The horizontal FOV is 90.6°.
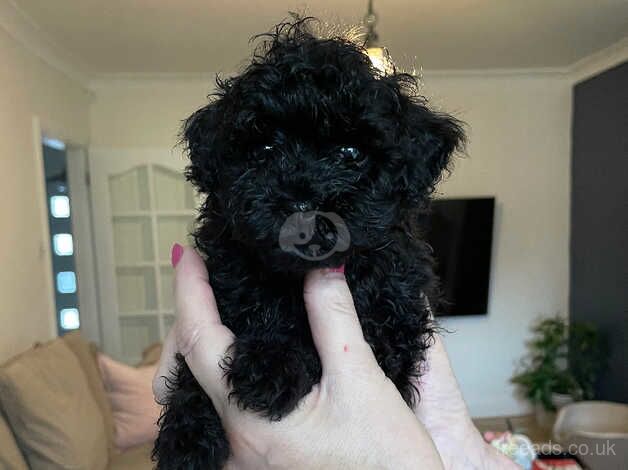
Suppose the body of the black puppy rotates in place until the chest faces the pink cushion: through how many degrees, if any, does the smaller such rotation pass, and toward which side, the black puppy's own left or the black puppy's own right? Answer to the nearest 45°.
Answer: approximately 135° to the black puppy's own right

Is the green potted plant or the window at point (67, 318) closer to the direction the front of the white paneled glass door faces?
the green potted plant

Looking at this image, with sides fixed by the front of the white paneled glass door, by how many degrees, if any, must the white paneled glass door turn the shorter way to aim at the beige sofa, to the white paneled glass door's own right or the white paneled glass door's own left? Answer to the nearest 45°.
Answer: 0° — it already faces it

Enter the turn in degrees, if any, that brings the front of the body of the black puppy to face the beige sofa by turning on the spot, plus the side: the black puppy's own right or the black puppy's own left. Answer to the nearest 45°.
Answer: approximately 135° to the black puppy's own right

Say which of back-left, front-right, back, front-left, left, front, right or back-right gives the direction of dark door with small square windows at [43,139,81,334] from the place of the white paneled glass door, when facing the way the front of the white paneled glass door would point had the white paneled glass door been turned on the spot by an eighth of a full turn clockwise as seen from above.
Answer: right

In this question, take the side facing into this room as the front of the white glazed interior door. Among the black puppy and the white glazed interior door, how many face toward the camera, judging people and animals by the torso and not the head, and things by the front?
2

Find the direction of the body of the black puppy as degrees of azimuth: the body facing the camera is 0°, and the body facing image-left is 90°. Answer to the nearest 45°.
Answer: approximately 0°

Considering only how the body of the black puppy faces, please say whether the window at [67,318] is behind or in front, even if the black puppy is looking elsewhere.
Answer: behind
